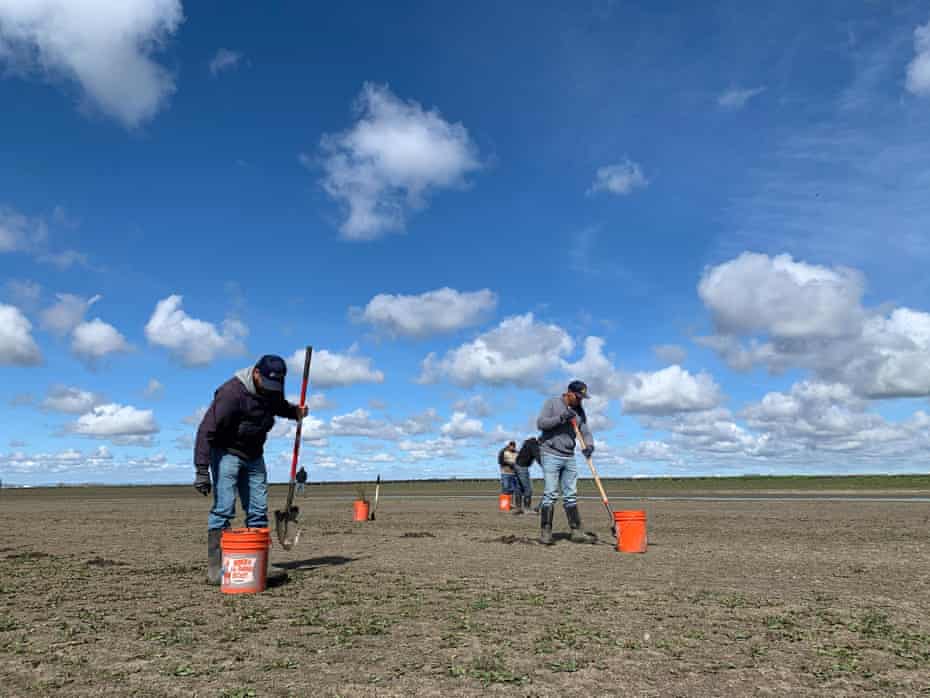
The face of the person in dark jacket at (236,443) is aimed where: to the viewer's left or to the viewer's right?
to the viewer's right

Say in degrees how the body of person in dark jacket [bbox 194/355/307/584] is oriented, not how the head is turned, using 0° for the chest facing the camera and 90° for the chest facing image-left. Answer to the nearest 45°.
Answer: approximately 315°

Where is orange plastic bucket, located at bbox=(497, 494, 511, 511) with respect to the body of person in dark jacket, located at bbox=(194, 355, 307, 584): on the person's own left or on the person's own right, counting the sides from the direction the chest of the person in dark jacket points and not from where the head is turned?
on the person's own left

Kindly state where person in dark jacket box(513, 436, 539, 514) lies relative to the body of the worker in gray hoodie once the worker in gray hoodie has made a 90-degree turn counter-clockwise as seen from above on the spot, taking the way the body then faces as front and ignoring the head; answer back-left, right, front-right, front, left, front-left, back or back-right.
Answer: front-left

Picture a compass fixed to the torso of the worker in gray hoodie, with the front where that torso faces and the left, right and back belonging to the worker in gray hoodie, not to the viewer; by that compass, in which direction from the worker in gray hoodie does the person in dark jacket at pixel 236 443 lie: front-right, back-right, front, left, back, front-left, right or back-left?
right

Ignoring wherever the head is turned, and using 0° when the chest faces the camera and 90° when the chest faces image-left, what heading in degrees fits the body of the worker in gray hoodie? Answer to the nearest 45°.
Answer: approximately 315°
